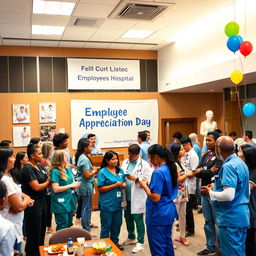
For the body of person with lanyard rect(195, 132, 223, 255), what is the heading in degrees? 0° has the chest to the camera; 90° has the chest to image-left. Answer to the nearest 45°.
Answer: approximately 45°

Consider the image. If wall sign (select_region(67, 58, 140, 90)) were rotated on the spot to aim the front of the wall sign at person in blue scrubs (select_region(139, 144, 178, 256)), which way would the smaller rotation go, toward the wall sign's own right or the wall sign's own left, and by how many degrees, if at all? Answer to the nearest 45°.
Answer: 0° — it already faces them

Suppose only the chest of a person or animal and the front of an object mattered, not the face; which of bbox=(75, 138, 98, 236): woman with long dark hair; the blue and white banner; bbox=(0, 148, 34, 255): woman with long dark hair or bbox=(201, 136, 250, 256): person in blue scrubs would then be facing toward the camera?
the blue and white banner

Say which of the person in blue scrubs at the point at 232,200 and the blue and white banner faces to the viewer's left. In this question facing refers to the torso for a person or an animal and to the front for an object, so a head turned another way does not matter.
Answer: the person in blue scrubs

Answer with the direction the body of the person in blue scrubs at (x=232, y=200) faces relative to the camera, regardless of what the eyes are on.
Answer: to the viewer's left

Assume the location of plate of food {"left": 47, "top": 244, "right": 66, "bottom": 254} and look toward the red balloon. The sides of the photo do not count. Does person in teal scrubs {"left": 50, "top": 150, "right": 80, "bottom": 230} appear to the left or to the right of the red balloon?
left

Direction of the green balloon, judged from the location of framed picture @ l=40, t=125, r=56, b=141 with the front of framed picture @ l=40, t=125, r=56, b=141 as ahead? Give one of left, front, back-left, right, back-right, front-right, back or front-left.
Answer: front-left

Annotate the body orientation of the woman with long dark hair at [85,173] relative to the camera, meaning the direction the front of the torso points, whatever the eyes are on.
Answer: to the viewer's right

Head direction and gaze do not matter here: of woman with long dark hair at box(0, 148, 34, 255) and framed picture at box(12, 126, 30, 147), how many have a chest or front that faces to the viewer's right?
1

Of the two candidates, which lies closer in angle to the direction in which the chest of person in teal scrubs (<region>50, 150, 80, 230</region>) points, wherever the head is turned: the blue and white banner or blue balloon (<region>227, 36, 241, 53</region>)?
the blue balloon

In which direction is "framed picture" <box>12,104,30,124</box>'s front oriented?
toward the camera

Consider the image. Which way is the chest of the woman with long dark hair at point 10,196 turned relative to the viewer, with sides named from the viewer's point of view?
facing to the right of the viewer

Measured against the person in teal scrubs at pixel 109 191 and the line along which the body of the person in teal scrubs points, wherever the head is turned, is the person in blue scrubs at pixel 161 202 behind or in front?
in front

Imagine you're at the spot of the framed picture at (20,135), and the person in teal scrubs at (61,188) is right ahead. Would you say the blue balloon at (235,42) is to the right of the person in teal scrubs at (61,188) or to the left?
left

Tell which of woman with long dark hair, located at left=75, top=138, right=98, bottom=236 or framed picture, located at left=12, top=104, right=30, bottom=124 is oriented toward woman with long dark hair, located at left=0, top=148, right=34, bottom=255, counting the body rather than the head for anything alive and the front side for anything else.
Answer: the framed picture
